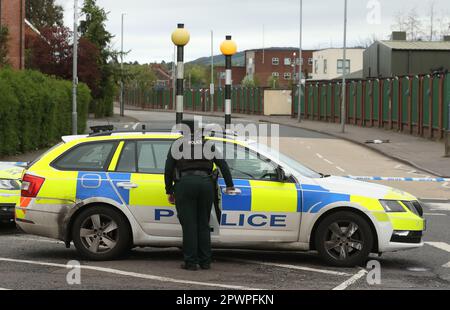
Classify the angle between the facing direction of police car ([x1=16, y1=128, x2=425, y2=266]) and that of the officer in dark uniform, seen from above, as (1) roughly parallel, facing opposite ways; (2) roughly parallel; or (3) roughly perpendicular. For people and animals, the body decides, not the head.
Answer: roughly perpendicular

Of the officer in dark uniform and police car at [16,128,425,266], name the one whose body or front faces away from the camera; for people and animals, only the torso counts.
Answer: the officer in dark uniform

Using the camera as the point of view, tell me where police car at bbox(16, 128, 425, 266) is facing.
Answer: facing to the right of the viewer

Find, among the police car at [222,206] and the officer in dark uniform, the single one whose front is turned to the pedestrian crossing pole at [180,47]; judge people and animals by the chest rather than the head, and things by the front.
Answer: the officer in dark uniform

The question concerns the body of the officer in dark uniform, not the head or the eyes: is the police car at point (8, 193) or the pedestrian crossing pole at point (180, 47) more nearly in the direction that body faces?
the pedestrian crossing pole

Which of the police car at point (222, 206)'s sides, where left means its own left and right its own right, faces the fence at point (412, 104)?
left

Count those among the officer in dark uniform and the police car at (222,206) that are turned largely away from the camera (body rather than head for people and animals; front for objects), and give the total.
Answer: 1

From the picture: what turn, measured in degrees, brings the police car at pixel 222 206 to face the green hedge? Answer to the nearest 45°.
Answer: approximately 90° to its left

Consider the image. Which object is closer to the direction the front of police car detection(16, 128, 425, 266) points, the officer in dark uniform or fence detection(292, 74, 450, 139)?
the fence

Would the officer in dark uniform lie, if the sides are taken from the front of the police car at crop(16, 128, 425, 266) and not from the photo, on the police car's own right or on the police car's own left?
on the police car's own right

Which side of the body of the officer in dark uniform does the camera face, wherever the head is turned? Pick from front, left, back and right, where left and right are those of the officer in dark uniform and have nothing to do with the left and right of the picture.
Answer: back

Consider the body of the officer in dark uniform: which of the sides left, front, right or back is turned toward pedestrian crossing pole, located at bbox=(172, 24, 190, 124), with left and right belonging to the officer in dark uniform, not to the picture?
front
